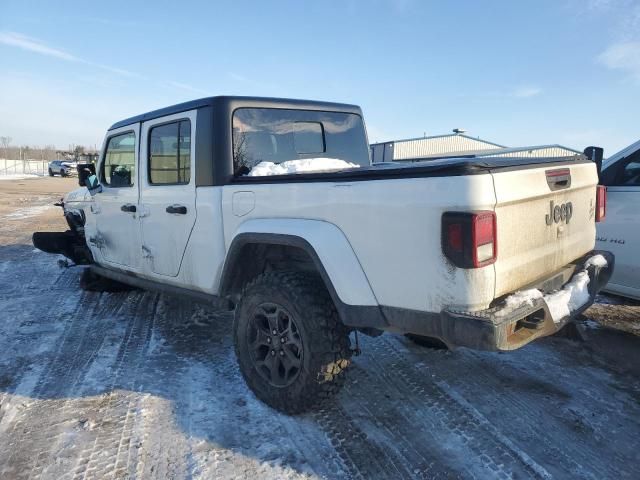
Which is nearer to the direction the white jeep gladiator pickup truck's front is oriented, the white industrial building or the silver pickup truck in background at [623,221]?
the white industrial building

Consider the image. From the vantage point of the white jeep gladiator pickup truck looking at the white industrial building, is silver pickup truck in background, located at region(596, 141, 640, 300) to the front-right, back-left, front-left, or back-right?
front-right

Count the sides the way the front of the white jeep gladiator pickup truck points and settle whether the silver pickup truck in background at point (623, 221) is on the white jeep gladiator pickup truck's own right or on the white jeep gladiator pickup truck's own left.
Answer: on the white jeep gladiator pickup truck's own right

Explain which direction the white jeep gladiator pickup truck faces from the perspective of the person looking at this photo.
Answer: facing away from the viewer and to the left of the viewer

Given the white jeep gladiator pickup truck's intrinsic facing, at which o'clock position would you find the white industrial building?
The white industrial building is roughly at 2 o'clock from the white jeep gladiator pickup truck.
